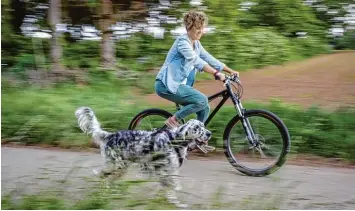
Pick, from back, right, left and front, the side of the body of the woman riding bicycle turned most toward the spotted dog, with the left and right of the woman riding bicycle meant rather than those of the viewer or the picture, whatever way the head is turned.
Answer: right

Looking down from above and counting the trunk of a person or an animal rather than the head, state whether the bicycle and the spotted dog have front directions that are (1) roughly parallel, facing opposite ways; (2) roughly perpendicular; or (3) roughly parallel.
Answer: roughly parallel

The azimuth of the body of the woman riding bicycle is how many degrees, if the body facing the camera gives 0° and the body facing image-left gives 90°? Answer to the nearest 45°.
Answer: approximately 270°

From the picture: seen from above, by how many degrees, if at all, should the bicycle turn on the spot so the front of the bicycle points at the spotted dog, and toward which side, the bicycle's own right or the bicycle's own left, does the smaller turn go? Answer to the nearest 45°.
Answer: approximately 135° to the bicycle's own right

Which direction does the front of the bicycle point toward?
to the viewer's right

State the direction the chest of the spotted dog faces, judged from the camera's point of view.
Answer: to the viewer's right

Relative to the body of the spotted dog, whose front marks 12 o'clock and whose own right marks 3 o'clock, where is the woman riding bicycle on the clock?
The woman riding bicycle is roughly at 10 o'clock from the spotted dog.
